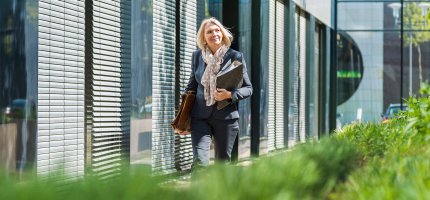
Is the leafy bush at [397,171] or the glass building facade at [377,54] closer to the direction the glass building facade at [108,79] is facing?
the leafy bush

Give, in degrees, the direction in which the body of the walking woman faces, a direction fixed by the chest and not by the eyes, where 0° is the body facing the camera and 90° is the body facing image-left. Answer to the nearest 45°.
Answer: approximately 0°

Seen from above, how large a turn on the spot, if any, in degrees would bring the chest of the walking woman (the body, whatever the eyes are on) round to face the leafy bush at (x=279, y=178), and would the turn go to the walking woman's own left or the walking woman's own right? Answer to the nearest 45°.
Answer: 0° — they already face it

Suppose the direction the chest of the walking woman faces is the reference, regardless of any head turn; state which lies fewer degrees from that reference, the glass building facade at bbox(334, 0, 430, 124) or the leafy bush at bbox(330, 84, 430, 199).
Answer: the leafy bush

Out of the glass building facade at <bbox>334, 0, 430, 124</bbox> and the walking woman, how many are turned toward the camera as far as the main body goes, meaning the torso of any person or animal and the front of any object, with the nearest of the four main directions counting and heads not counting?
2

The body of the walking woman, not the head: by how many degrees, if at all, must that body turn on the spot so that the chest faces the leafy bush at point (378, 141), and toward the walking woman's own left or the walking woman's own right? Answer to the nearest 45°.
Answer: approximately 45° to the walking woman's own left

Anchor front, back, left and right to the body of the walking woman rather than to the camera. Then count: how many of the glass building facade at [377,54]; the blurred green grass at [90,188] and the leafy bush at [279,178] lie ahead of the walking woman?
2

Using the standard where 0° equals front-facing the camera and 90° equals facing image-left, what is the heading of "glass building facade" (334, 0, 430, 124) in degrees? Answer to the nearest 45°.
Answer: approximately 0°

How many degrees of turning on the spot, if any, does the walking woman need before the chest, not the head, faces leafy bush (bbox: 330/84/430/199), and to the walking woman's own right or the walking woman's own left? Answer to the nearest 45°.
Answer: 0° — they already face it

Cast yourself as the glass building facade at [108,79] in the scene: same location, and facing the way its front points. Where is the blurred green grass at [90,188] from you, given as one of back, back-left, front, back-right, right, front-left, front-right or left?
front-right
